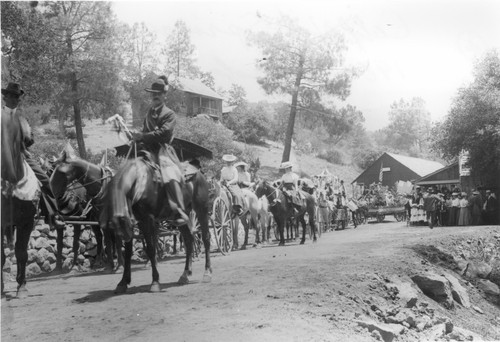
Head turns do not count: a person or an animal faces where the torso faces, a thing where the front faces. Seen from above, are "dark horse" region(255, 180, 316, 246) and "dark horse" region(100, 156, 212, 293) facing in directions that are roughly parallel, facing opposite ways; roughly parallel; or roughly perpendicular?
roughly parallel

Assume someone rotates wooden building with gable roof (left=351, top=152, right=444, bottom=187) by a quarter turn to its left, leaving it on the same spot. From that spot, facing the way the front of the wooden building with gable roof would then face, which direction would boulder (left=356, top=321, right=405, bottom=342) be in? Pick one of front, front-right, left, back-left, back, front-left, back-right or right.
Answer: front-right

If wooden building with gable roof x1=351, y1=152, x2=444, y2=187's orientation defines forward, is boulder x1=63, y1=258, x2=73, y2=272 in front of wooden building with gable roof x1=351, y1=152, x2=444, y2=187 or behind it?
in front

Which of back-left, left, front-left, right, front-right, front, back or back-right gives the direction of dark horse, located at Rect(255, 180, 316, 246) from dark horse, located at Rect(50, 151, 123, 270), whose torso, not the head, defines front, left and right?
back

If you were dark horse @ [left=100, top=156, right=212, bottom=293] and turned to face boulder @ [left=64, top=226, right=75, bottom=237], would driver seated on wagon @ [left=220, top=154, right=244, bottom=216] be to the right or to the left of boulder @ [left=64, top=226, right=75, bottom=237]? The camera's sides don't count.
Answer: right

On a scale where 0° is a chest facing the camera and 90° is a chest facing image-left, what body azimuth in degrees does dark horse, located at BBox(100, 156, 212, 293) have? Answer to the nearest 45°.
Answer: approximately 45°

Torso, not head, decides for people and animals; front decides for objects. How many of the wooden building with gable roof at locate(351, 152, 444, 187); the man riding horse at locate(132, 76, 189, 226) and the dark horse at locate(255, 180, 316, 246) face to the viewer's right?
0

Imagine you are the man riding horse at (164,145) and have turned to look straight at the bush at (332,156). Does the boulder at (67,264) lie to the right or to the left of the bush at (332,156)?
left

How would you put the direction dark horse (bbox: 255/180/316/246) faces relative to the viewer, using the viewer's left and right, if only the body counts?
facing the viewer and to the left of the viewer

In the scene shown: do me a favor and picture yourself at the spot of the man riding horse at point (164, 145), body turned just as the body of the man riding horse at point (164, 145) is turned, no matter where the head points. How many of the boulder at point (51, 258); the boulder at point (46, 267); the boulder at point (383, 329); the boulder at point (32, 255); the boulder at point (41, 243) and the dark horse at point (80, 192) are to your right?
5

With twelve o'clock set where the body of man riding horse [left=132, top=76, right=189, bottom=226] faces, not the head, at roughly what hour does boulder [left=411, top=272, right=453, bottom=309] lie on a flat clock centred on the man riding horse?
The boulder is roughly at 7 o'clock from the man riding horse.

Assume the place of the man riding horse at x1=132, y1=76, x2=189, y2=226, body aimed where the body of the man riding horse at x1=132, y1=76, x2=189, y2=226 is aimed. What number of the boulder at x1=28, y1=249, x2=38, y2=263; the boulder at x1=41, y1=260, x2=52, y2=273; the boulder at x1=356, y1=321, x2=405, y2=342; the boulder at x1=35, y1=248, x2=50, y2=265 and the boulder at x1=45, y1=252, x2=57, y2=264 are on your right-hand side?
4

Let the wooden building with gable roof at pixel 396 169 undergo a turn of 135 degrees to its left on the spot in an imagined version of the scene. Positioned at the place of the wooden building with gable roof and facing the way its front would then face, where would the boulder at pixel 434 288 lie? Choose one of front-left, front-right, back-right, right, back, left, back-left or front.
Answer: right

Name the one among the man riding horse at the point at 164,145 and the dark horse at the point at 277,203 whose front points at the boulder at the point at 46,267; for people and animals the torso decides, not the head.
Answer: the dark horse

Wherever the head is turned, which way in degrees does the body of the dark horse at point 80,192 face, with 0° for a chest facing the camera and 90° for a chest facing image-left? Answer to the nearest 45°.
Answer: approximately 45°
